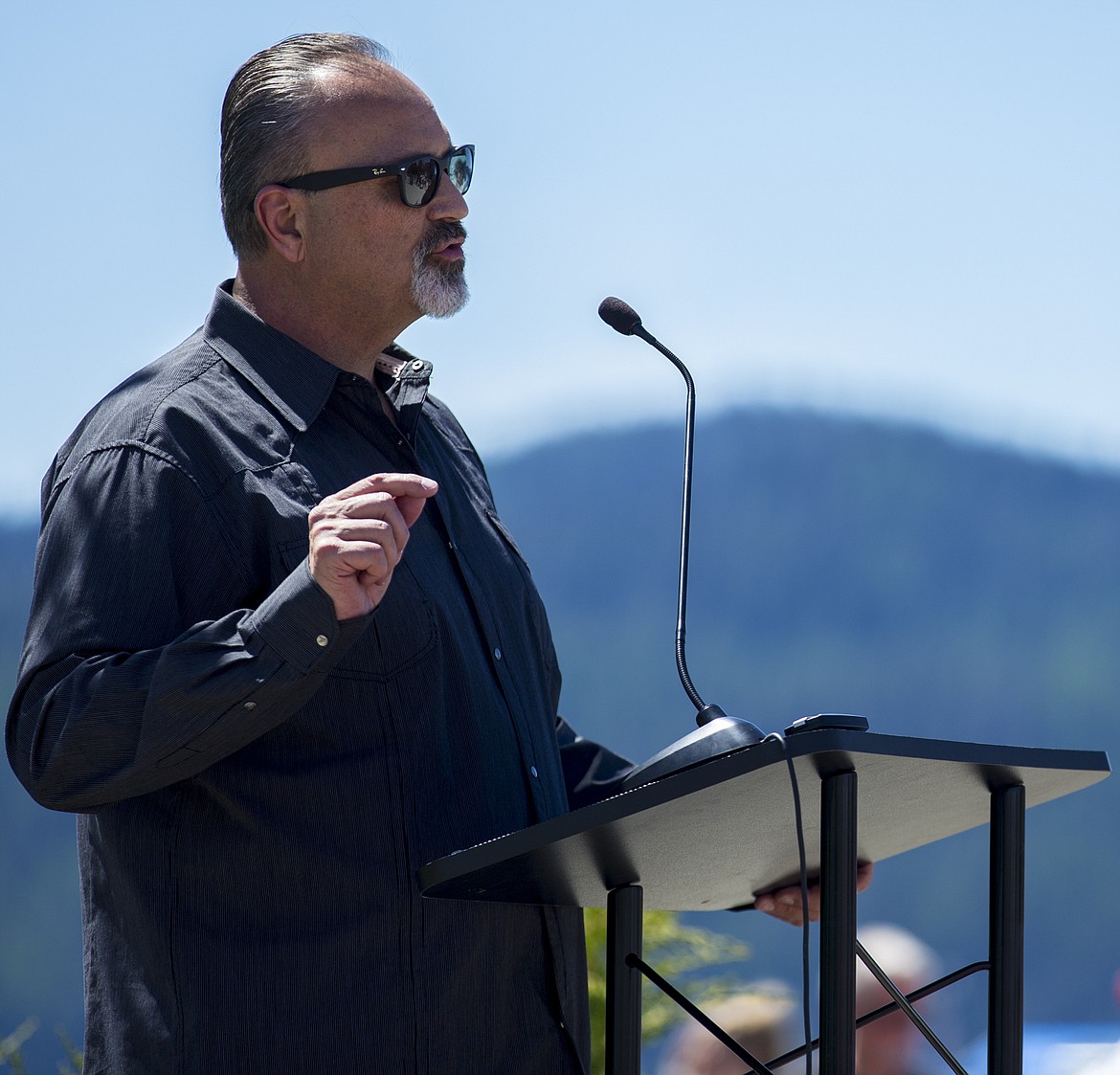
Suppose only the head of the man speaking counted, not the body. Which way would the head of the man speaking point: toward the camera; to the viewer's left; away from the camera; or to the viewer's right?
to the viewer's right

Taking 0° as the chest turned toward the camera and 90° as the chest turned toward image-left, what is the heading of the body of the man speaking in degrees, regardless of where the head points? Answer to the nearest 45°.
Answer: approximately 315°
